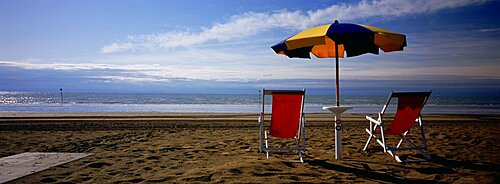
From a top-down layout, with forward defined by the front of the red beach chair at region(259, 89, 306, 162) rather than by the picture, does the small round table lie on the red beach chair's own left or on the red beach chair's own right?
on the red beach chair's own right

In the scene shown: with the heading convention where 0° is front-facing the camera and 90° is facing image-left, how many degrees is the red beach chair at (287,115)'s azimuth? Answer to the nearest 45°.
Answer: approximately 180°
